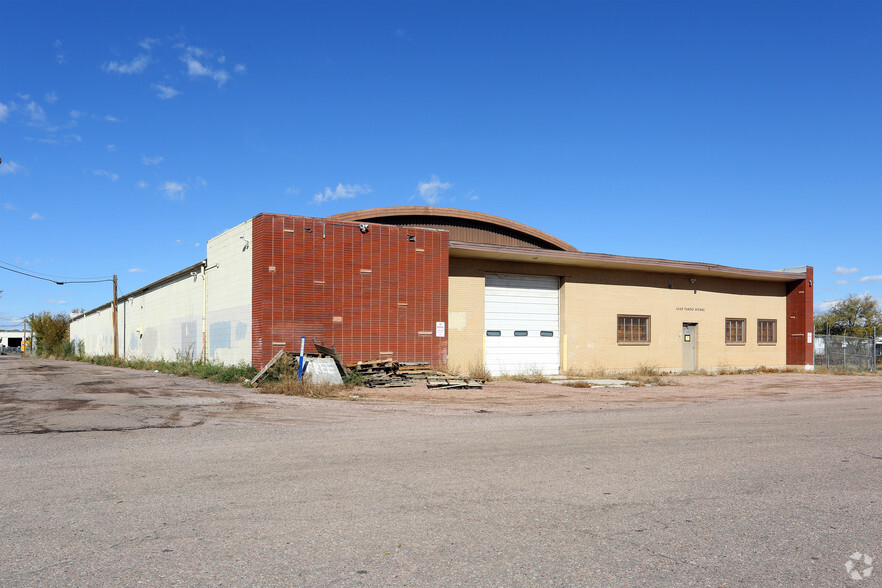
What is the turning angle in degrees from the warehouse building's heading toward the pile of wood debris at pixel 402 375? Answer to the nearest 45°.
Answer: approximately 45° to its right

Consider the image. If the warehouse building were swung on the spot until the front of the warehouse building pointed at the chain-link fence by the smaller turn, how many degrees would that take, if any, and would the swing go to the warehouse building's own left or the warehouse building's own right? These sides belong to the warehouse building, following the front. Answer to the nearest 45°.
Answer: approximately 90° to the warehouse building's own left

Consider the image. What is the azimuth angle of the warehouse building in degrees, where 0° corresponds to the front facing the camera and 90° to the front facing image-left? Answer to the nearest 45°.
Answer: approximately 315°
